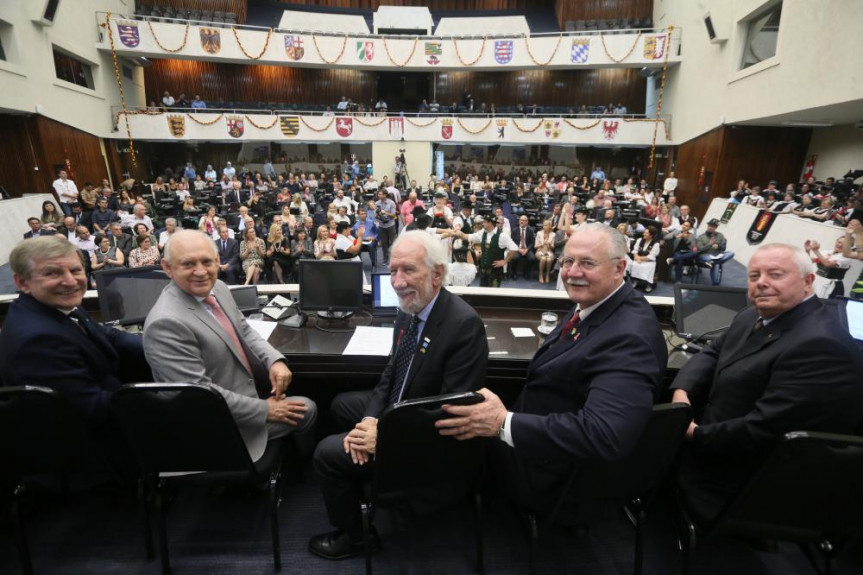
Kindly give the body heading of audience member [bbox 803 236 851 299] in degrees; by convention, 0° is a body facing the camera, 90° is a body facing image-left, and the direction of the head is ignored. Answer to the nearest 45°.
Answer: approximately 45°

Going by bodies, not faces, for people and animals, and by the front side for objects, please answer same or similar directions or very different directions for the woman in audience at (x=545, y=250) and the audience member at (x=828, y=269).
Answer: same or similar directions

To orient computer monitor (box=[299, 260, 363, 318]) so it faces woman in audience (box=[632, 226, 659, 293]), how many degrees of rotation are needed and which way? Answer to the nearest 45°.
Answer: approximately 135° to its left

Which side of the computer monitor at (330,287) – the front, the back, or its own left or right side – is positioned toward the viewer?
front

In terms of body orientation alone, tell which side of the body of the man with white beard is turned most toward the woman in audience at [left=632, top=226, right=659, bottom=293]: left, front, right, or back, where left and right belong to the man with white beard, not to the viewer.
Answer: back

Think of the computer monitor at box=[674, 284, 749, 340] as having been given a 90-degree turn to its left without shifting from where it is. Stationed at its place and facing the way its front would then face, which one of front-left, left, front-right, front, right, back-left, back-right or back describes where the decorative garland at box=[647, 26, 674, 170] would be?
back-left

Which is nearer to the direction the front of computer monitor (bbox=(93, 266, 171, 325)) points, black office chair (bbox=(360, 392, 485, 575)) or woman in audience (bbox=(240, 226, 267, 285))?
the black office chair

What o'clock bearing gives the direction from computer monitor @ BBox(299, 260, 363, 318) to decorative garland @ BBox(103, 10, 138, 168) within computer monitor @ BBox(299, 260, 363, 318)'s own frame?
The decorative garland is roughly at 5 o'clock from the computer monitor.

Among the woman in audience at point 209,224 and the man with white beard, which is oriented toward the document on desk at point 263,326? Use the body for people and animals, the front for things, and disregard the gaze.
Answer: the woman in audience

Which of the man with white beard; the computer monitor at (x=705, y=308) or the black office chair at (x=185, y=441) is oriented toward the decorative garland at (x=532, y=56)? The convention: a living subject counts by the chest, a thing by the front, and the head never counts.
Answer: the black office chair

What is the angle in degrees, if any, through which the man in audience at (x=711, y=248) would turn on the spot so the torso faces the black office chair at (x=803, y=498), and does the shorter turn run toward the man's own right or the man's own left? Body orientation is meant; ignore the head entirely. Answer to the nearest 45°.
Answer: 0° — they already face it

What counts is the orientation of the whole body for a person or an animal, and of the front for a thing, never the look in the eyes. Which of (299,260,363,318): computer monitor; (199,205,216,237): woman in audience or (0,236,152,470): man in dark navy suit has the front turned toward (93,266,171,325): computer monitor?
the woman in audience

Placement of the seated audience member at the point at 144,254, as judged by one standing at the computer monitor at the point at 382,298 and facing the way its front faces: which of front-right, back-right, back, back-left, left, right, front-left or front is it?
back-right

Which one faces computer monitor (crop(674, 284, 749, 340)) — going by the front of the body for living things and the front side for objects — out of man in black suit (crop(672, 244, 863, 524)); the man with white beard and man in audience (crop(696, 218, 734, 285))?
the man in audience

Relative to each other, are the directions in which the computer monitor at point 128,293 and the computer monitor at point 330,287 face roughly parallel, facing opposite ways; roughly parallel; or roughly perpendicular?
roughly parallel

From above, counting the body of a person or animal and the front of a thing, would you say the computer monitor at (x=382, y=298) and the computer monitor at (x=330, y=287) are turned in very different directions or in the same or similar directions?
same or similar directions

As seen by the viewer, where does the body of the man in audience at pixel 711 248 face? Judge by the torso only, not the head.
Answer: toward the camera
